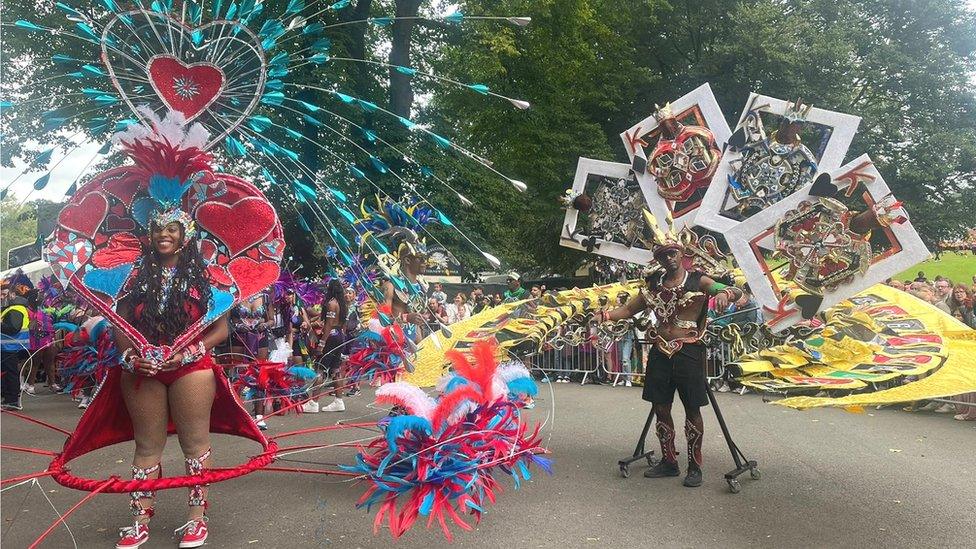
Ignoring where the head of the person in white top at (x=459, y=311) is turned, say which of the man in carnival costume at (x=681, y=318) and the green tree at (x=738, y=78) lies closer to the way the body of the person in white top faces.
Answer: the man in carnival costume

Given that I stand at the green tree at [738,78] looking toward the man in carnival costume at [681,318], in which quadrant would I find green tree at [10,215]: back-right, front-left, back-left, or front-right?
front-right

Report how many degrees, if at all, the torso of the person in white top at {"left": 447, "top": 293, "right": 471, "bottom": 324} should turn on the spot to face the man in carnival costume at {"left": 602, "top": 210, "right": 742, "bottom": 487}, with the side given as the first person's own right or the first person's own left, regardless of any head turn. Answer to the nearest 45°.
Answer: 0° — they already face them

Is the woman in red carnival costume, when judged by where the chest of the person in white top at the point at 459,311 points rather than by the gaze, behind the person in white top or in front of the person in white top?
in front

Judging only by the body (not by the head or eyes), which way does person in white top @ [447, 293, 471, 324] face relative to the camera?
toward the camera
